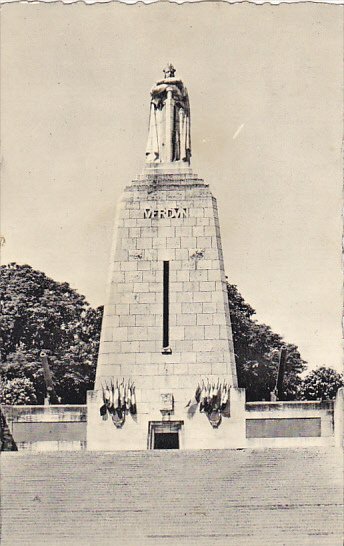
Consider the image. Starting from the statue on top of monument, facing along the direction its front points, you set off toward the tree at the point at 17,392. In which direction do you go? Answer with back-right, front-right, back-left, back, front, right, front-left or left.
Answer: back-right

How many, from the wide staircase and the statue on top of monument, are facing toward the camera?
2

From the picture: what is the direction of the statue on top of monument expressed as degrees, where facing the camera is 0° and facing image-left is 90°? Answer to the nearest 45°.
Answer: approximately 0°

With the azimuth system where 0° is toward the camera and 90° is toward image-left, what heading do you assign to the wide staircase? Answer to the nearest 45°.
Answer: approximately 0°

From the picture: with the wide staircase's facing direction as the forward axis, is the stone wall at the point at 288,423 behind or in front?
behind
